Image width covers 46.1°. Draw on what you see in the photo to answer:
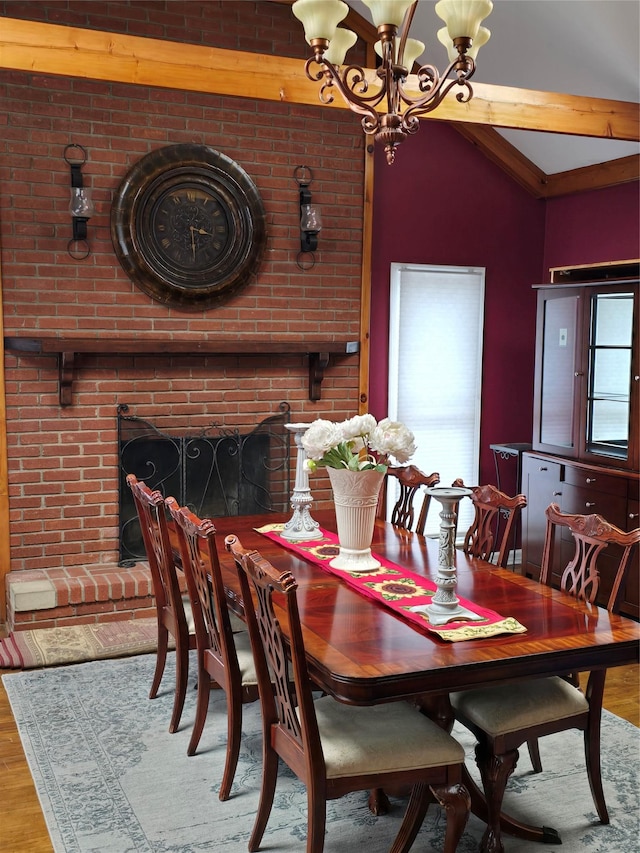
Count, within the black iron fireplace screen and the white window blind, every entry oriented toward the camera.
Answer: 2

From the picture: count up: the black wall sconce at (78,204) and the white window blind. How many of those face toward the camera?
2

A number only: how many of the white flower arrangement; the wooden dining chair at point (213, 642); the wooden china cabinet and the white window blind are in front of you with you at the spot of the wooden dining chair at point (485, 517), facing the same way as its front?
2

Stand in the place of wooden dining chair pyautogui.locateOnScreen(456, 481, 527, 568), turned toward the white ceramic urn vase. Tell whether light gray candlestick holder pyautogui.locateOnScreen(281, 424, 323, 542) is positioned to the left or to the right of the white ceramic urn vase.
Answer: right

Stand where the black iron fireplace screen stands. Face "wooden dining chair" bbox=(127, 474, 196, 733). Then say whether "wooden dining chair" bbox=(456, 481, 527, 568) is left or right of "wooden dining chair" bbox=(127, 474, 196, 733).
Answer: left

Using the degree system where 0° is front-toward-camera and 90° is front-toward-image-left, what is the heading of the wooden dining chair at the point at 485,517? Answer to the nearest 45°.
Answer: approximately 45°

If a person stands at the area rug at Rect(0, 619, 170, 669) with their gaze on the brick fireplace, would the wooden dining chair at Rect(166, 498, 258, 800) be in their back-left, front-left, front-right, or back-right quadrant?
back-right

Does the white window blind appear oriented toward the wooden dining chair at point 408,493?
yes
